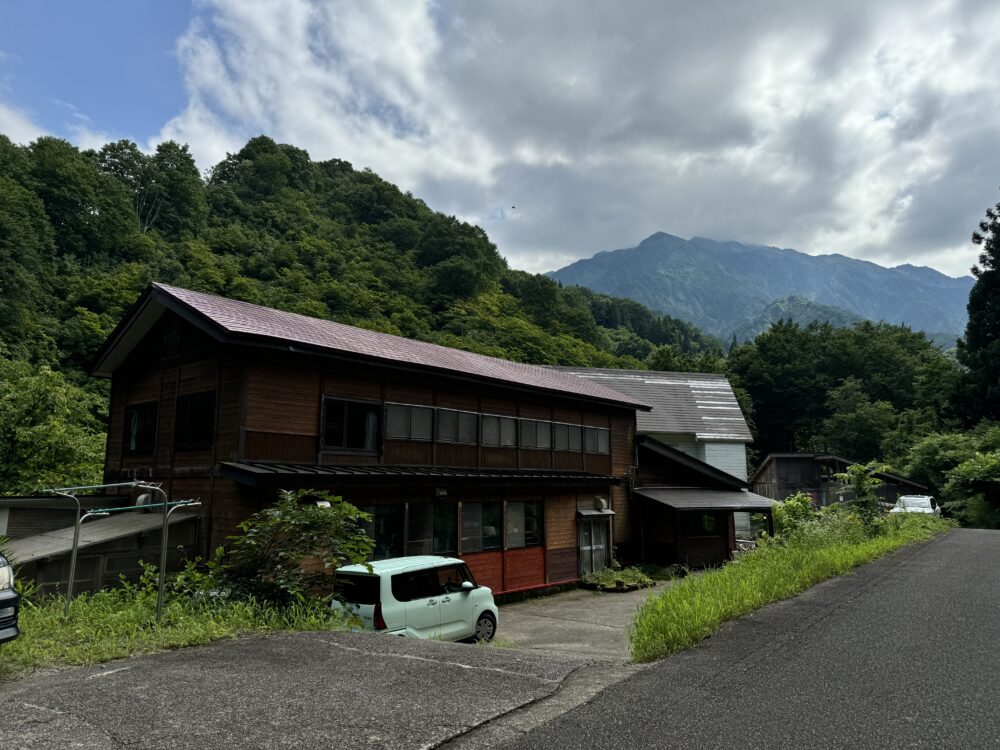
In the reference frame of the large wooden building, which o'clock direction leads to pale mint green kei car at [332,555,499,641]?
The pale mint green kei car is roughly at 1 o'clock from the large wooden building.

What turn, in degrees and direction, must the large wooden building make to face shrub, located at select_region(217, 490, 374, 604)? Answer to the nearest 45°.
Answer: approximately 45° to its right

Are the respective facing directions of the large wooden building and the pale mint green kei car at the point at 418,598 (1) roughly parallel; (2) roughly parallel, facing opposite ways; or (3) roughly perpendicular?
roughly perpendicular

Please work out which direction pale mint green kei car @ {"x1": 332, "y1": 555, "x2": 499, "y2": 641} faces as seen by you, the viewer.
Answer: facing away from the viewer and to the right of the viewer

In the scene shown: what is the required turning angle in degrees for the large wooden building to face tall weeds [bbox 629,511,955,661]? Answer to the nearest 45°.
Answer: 0° — it already faces it

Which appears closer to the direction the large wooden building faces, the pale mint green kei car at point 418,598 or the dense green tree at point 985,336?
the pale mint green kei car

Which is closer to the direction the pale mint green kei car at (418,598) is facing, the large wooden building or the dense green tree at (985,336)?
the dense green tree

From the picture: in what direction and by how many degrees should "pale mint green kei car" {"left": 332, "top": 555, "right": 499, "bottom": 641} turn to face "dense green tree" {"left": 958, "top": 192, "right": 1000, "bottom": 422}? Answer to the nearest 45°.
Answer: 0° — it already faces it

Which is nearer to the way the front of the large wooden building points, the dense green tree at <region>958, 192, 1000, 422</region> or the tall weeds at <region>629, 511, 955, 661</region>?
the tall weeds

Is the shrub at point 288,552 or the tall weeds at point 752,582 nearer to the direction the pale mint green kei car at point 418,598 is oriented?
the tall weeds
